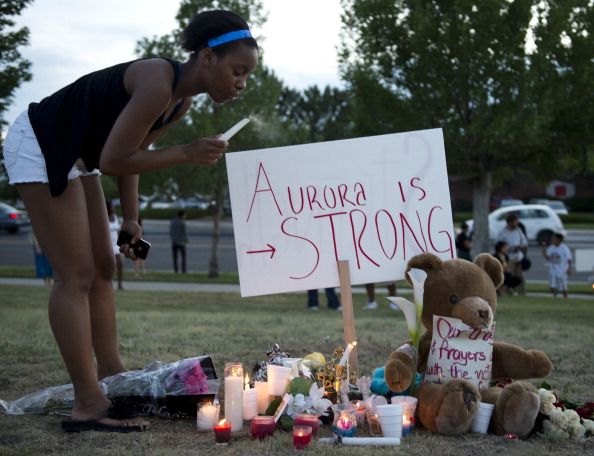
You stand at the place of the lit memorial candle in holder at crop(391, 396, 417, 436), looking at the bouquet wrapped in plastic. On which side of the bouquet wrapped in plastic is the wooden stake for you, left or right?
right

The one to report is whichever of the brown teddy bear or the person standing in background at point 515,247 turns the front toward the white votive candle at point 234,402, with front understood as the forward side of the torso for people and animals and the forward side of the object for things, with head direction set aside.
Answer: the person standing in background

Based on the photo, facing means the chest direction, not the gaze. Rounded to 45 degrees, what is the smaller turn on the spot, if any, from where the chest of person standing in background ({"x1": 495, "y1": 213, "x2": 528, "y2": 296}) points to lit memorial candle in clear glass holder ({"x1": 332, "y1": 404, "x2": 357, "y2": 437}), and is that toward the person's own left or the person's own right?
0° — they already face it

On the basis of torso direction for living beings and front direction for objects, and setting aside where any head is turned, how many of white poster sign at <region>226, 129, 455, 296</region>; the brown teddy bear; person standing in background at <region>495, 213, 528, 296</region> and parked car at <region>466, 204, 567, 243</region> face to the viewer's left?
1

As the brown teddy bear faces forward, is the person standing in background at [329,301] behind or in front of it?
behind

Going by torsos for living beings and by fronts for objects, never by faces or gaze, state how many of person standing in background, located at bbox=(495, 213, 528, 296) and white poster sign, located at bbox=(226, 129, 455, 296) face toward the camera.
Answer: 2

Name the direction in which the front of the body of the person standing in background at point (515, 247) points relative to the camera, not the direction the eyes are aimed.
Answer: toward the camera

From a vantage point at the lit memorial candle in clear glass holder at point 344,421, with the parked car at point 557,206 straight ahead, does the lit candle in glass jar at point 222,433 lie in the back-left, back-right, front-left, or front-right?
back-left

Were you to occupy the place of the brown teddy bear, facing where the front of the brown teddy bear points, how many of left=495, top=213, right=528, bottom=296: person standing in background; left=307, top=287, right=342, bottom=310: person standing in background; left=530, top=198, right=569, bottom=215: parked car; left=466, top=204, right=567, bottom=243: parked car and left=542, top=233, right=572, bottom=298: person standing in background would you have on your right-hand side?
0

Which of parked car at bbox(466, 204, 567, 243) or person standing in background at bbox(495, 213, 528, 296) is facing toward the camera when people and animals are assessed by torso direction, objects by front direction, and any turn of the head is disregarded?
the person standing in background

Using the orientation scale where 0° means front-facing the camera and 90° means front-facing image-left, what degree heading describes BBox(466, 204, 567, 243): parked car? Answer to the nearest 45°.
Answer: approximately 90°

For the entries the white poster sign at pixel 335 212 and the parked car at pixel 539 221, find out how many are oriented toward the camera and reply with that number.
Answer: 1

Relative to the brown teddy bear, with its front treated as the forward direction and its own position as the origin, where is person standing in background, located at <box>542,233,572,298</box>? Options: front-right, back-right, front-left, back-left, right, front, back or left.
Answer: back-left

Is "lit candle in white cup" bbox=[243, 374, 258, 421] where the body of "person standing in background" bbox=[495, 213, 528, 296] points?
yes

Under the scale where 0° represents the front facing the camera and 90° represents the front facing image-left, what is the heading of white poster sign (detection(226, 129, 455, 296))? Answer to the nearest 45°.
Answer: approximately 0°

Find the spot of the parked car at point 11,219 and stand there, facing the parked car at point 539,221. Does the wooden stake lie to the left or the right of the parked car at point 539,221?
right
